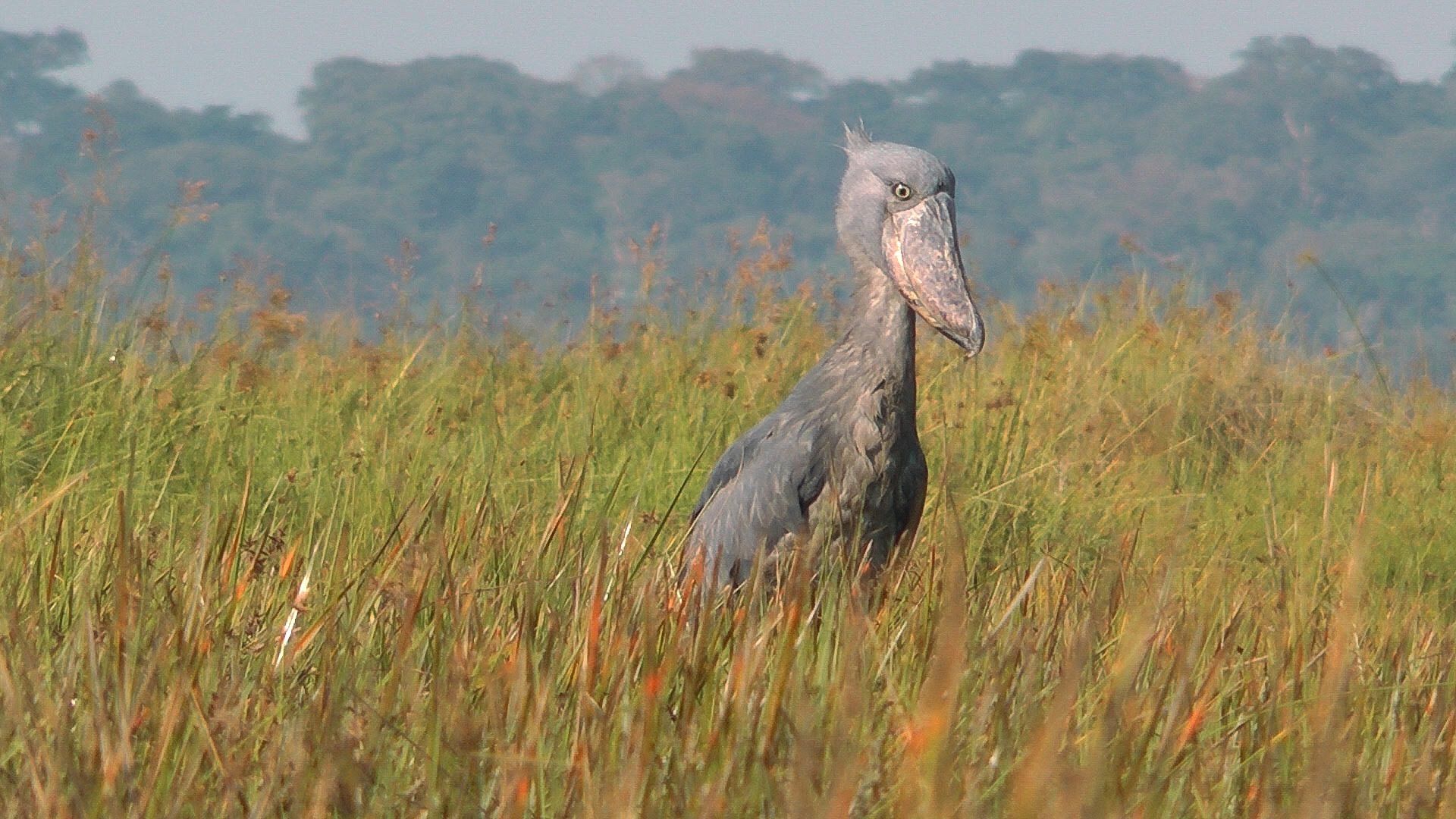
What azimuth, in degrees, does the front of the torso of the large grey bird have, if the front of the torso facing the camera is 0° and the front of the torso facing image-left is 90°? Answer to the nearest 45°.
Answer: approximately 315°
